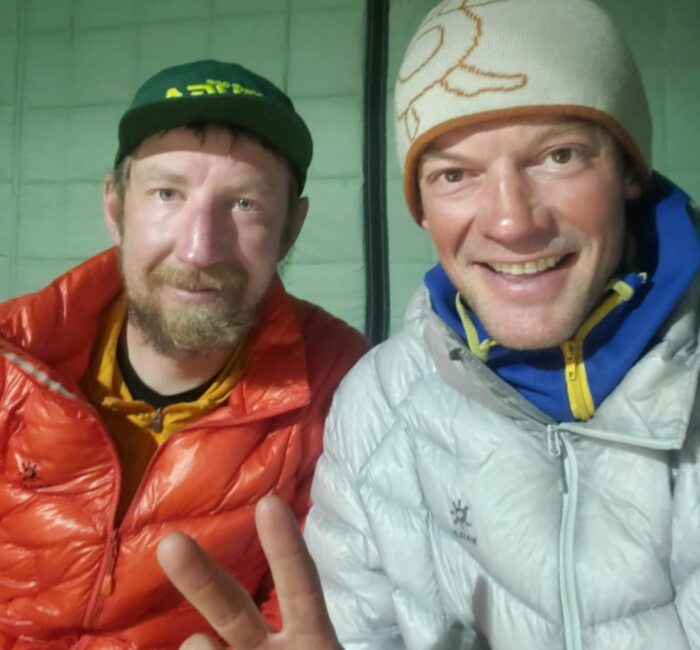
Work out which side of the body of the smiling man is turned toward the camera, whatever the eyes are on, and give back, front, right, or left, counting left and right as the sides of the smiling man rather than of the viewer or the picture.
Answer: front

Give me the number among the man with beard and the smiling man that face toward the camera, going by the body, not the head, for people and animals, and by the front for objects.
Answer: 2

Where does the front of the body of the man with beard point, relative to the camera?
toward the camera
